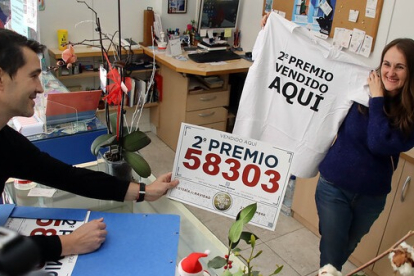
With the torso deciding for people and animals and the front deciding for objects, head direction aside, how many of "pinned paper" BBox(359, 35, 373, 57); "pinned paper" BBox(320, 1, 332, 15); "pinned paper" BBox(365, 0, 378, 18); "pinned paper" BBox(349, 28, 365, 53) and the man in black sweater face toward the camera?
4

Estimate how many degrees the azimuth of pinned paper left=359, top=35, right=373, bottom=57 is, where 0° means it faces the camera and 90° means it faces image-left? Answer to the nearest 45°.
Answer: approximately 0°

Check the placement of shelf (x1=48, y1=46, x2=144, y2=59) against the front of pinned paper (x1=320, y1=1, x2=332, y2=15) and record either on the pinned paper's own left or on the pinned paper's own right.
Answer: on the pinned paper's own right

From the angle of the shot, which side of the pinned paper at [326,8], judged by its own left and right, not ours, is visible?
front

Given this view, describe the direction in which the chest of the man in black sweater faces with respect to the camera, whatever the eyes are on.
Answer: to the viewer's right

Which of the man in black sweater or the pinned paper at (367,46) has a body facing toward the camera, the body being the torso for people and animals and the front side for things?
the pinned paper

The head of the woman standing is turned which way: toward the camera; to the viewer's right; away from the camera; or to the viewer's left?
toward the camera

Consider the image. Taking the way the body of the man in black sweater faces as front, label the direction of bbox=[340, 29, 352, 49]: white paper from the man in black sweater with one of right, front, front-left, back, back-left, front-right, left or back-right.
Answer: front-left

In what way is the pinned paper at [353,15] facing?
toward the camera

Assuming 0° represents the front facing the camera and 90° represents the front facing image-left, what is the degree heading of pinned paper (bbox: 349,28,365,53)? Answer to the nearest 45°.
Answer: approximately 0°

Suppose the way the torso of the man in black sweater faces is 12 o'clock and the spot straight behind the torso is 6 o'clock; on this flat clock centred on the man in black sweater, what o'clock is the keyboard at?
The keyboard is roughly at 10 o'clock from the man in black sweater.

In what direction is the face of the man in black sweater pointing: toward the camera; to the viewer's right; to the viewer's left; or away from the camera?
to the viewer's right

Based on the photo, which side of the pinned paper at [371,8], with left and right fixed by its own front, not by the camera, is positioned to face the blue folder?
front

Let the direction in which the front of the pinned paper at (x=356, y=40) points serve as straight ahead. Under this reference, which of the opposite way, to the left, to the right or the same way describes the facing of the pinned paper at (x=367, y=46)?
the same way

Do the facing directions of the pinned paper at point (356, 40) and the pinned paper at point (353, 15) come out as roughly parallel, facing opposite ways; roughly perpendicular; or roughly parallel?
roughly parallel

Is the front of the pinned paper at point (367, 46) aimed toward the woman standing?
yes

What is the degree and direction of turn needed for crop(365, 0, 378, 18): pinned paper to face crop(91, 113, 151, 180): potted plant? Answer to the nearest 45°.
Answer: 0° — it already faces it

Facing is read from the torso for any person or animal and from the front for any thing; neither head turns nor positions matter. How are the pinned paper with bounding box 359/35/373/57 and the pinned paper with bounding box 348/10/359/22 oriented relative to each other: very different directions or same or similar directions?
same or similar directions

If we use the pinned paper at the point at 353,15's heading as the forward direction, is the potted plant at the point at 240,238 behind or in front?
in front
